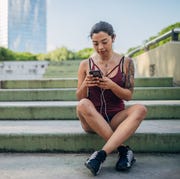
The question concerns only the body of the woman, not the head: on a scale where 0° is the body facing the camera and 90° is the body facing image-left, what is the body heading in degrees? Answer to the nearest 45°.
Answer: approximately 0°
